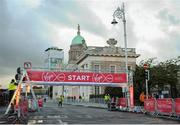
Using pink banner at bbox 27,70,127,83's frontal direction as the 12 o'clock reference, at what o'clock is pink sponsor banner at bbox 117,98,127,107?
The pink sponsor banner is roughly at 8 o'clock from the pink banner.

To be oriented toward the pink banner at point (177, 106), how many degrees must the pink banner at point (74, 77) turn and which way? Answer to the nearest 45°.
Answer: approximately 45° to its left

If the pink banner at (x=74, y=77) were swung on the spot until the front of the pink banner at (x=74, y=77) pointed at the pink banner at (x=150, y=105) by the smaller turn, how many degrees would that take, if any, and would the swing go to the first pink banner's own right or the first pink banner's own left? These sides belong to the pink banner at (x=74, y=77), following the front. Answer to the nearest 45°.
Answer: approximately 45° to the first pink banner's own left

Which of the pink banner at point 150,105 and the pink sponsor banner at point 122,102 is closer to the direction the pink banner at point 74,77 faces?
the pink banner

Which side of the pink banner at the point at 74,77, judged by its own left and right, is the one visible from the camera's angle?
front

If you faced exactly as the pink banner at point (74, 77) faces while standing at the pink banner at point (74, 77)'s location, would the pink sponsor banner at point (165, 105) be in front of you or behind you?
in front
